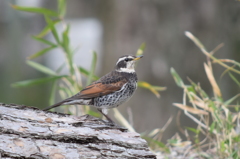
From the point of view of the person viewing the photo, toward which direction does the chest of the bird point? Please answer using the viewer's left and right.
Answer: facing to the right of the viewer
